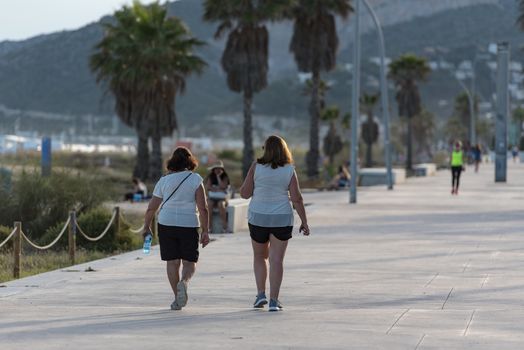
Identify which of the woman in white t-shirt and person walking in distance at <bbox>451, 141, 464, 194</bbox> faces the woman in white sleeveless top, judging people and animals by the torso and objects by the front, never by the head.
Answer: the person walking in distance

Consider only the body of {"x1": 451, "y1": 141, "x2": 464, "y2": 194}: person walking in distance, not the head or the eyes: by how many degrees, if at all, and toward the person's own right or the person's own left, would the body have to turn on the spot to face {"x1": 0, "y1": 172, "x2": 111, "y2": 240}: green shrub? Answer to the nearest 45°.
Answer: approximately 45° to the person's own right

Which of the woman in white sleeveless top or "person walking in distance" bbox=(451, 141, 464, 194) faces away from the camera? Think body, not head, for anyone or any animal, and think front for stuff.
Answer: the woman in white sleeveless top

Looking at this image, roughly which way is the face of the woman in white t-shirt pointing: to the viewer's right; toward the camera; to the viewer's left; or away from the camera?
away from the camera

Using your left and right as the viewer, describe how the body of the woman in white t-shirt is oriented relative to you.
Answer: facing away from the viewer

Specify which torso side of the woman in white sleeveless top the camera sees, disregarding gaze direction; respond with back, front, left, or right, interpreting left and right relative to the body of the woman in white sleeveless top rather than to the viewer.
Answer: back

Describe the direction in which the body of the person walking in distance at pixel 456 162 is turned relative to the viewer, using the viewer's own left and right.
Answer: facing the viewer

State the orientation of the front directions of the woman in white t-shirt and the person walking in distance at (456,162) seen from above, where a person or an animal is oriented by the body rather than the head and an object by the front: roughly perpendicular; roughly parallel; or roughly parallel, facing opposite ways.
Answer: roughly parallel, facing opposite ways

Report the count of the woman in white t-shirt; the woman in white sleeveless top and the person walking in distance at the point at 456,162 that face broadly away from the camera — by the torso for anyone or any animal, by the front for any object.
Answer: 2

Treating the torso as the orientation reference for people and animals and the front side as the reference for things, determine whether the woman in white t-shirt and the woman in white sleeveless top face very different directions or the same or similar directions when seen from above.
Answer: same or similar directions

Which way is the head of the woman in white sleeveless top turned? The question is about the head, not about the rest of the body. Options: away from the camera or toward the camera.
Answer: away from the camera

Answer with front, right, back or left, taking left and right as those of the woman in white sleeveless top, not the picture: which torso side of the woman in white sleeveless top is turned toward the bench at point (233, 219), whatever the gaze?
front

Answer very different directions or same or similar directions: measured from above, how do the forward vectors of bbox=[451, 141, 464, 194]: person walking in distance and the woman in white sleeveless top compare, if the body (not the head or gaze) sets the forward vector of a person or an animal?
very different directions

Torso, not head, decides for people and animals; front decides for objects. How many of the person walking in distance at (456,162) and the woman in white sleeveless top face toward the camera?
1

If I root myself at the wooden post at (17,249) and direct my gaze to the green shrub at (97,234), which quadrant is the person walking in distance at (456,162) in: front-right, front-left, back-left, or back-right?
front-right
